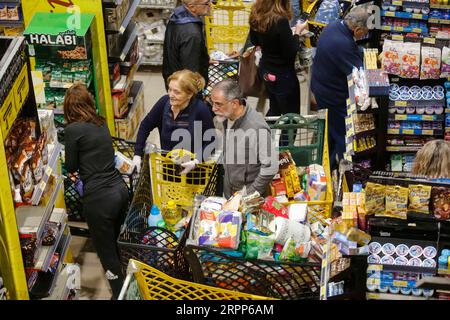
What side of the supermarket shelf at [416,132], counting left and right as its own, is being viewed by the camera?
front

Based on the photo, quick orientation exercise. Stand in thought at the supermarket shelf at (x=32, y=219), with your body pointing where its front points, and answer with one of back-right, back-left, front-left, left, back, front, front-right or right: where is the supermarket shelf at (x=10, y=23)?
left

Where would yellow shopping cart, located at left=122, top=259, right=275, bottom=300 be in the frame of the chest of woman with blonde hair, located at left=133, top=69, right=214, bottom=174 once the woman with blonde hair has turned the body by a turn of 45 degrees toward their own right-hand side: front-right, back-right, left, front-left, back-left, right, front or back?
left

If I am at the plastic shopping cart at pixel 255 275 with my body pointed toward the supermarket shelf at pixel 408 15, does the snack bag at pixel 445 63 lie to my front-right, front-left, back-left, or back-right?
front-right

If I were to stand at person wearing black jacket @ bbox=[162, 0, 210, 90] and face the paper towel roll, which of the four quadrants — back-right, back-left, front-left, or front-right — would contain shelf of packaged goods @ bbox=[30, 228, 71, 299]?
front-right

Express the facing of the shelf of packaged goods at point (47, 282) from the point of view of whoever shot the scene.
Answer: facing to the right of the viewer

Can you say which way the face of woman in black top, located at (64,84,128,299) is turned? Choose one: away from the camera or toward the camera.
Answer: away from the camera

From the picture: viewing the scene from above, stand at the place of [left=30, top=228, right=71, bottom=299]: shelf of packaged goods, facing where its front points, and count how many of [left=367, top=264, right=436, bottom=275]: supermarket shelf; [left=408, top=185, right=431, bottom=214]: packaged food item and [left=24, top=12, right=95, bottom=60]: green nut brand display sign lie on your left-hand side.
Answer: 1

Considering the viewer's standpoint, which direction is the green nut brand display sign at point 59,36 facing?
facing the viewer

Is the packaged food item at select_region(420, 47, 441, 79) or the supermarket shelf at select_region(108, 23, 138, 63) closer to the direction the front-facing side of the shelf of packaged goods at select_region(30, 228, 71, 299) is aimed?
the packaged food item
